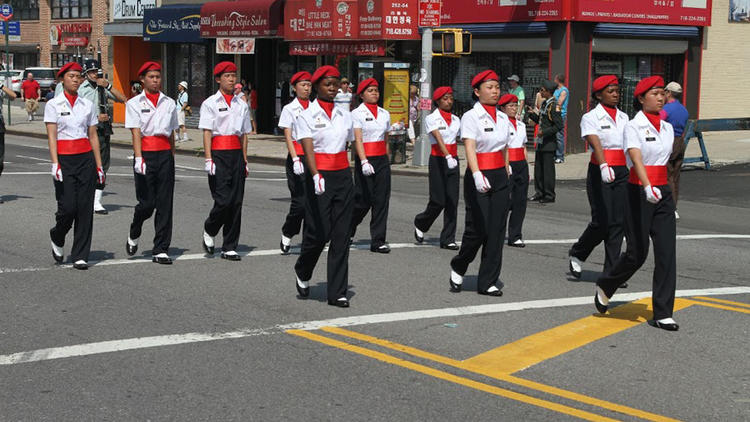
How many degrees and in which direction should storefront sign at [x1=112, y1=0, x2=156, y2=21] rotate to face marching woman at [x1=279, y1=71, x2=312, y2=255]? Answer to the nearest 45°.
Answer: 0° — it already faces them

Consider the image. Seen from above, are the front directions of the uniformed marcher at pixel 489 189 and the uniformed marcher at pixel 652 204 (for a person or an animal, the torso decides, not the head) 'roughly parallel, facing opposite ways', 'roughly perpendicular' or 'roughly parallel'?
roughly parallel

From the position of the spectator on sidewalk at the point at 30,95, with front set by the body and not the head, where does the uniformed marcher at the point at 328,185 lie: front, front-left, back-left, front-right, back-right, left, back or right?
front

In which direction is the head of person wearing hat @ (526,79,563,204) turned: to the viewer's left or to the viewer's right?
to the viewer's left

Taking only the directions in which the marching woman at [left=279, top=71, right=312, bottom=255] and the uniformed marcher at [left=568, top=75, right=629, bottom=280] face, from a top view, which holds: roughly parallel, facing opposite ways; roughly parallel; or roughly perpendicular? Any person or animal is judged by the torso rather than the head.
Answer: roughly parallel

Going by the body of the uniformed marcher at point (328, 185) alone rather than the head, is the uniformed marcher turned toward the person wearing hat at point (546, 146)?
no

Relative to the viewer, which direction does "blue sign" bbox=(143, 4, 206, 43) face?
toward the camera

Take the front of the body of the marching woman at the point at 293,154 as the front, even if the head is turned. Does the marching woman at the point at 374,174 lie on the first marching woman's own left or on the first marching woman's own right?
on the first marching woman's own left

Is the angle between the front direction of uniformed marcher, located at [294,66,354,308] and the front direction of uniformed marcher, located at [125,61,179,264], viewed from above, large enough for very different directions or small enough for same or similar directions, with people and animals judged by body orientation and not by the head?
same or similar directions

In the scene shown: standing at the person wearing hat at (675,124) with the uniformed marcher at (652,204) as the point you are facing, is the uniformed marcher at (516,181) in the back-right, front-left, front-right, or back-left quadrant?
front-right

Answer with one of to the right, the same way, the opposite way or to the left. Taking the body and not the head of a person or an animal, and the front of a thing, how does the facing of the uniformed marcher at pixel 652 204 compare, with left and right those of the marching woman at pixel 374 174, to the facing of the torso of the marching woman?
the same way

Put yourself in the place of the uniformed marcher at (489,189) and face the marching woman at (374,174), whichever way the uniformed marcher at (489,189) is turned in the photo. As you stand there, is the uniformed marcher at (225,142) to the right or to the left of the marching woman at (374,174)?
left

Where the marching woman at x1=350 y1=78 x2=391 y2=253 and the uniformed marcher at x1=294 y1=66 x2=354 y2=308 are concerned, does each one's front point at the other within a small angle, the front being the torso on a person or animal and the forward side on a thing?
no
